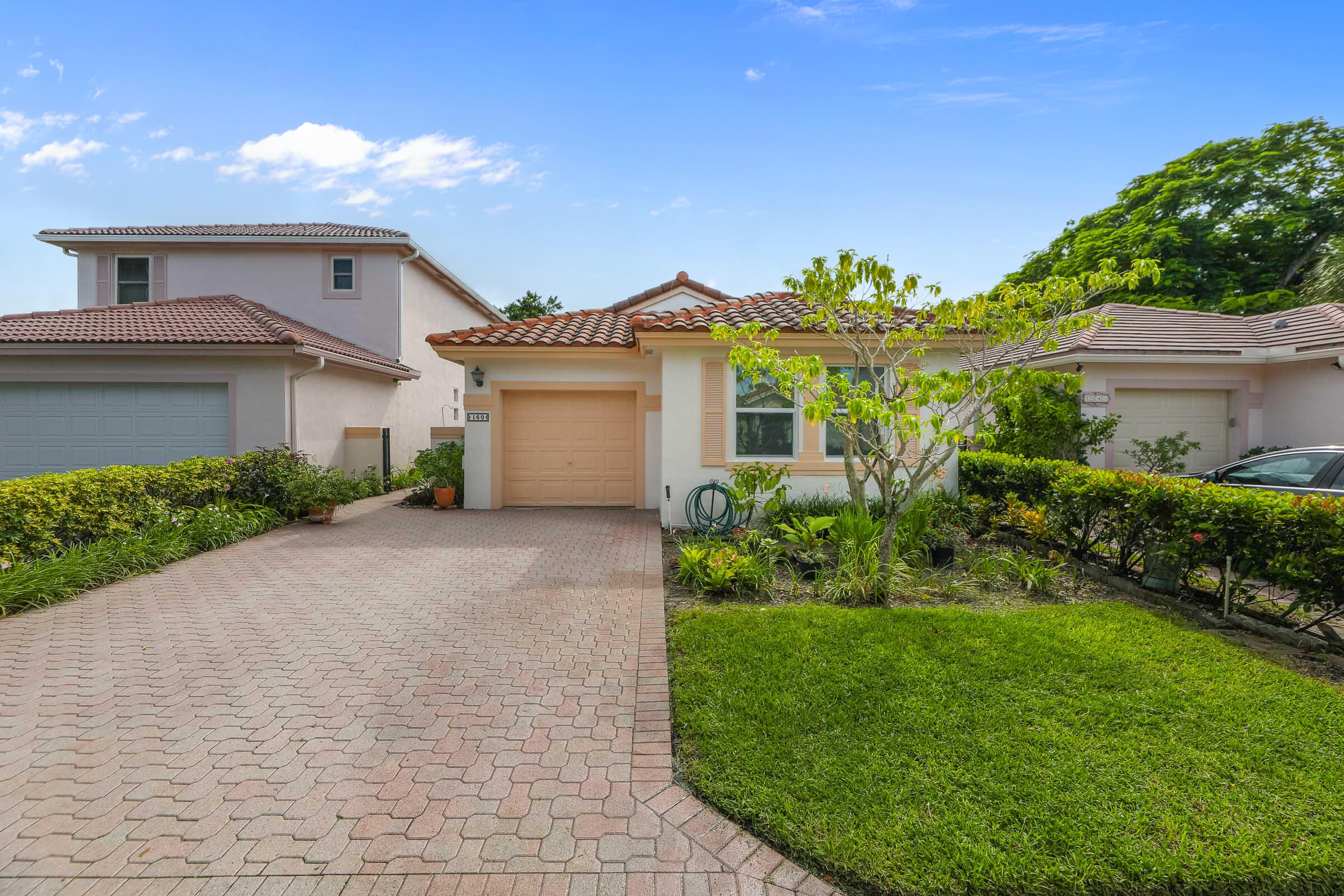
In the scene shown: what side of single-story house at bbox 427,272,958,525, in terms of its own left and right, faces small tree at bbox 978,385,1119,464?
left

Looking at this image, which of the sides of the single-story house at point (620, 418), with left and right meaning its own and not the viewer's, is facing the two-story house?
right

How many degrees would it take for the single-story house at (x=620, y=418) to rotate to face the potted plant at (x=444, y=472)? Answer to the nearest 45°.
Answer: approximately 90° to its right

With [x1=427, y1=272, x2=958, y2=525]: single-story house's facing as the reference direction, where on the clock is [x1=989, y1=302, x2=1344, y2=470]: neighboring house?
The neighboring house is roughly at 9 o'clock from the single-story house.

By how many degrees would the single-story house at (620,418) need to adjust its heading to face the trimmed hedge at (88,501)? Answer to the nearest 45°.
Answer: approximately 45° to its right

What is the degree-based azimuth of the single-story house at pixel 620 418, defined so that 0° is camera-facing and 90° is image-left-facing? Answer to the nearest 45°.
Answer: approximately 0°

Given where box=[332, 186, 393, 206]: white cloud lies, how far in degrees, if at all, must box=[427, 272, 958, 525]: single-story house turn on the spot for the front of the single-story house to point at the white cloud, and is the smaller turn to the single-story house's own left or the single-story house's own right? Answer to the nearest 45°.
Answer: approximately 135° to the single-story house's own right

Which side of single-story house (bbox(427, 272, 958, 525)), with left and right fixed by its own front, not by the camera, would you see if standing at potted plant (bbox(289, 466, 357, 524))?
right

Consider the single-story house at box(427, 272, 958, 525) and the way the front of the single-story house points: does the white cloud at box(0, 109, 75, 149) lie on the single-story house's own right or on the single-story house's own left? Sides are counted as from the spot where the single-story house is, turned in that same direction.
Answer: on the single-story house's own right

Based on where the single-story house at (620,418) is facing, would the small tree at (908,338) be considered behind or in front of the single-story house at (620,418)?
in front

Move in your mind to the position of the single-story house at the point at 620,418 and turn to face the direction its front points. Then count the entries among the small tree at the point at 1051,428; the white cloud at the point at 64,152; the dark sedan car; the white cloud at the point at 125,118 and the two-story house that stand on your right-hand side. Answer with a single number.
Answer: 3

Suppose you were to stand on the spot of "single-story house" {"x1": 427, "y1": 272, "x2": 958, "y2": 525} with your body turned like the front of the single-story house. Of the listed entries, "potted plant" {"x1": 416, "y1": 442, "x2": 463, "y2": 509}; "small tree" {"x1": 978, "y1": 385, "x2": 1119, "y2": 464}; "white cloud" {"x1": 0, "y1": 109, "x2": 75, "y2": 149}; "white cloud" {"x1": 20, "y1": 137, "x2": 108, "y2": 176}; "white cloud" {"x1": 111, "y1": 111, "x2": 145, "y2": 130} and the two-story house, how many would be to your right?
5
